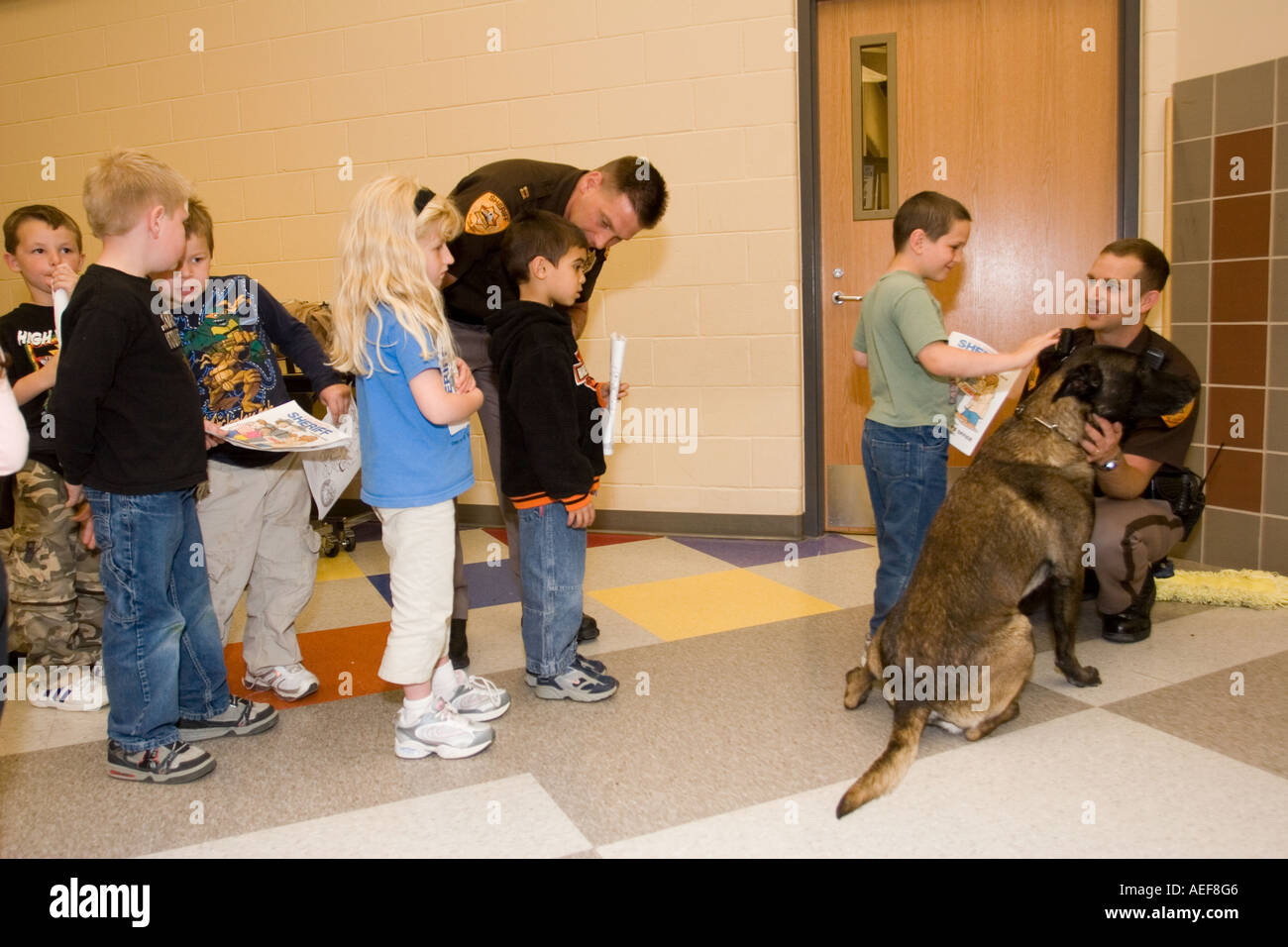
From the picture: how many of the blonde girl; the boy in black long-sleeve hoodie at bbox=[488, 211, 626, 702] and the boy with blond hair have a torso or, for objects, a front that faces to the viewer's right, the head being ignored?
3

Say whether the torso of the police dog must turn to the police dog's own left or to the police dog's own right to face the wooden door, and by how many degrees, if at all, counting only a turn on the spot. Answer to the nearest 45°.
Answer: approximately 45° to the police dog's own left

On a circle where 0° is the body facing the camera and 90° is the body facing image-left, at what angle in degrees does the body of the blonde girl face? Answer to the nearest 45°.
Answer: approximately 270°

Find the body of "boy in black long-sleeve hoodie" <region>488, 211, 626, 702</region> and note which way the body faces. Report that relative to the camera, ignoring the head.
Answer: to the viewer's right

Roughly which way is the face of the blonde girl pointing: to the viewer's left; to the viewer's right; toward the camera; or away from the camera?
to the viewer's right

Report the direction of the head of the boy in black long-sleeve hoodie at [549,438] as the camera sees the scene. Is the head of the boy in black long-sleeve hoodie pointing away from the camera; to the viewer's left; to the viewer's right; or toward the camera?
to the viewer's right

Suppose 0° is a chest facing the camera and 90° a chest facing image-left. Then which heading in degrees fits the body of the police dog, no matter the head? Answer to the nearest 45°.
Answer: approximately 225°

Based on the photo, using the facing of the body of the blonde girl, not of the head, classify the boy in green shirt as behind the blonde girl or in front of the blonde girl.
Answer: in front

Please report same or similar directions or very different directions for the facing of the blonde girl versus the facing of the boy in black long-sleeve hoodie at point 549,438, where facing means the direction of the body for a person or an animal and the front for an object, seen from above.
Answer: same or similar directions

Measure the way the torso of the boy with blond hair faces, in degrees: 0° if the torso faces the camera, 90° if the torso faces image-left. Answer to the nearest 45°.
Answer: approximately 270°

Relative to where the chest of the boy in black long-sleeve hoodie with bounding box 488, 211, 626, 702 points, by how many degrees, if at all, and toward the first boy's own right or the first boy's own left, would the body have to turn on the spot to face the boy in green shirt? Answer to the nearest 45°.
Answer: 0° — they already face them

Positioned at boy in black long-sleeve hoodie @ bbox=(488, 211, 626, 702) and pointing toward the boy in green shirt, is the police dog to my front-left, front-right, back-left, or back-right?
front-right
